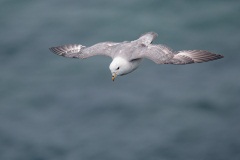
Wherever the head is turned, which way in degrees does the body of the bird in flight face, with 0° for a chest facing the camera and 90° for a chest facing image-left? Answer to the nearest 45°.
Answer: approximately 45°
